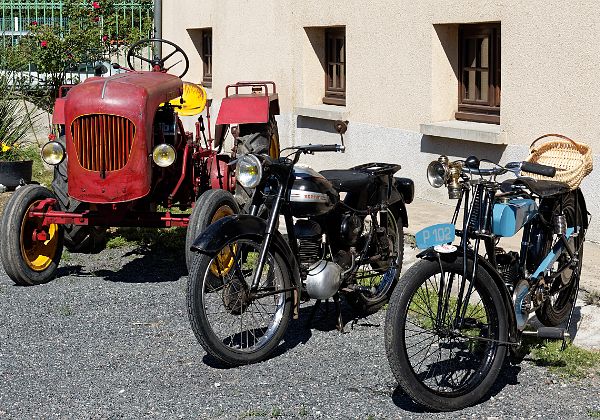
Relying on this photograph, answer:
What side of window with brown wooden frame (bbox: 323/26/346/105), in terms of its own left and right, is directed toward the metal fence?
right

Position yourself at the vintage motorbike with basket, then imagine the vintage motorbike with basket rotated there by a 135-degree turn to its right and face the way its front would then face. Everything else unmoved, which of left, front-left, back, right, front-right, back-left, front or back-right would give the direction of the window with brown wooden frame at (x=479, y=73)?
front

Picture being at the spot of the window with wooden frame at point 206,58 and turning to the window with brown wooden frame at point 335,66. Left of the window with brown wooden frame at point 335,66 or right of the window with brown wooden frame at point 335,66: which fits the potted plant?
right

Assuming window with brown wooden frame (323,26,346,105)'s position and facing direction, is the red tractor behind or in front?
in front

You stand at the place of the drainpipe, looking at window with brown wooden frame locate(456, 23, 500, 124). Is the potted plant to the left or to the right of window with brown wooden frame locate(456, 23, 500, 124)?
right

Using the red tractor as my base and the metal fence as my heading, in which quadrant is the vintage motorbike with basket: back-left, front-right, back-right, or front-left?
back-right

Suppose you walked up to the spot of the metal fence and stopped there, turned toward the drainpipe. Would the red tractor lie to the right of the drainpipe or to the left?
right

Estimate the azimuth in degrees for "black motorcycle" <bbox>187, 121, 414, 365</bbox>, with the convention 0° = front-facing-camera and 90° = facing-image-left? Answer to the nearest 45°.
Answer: approximately 45°

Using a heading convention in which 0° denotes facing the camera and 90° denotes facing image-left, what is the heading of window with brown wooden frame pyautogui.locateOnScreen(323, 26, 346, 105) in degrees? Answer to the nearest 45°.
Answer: approximately 45°

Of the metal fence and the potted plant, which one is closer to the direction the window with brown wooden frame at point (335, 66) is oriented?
the potted plant
